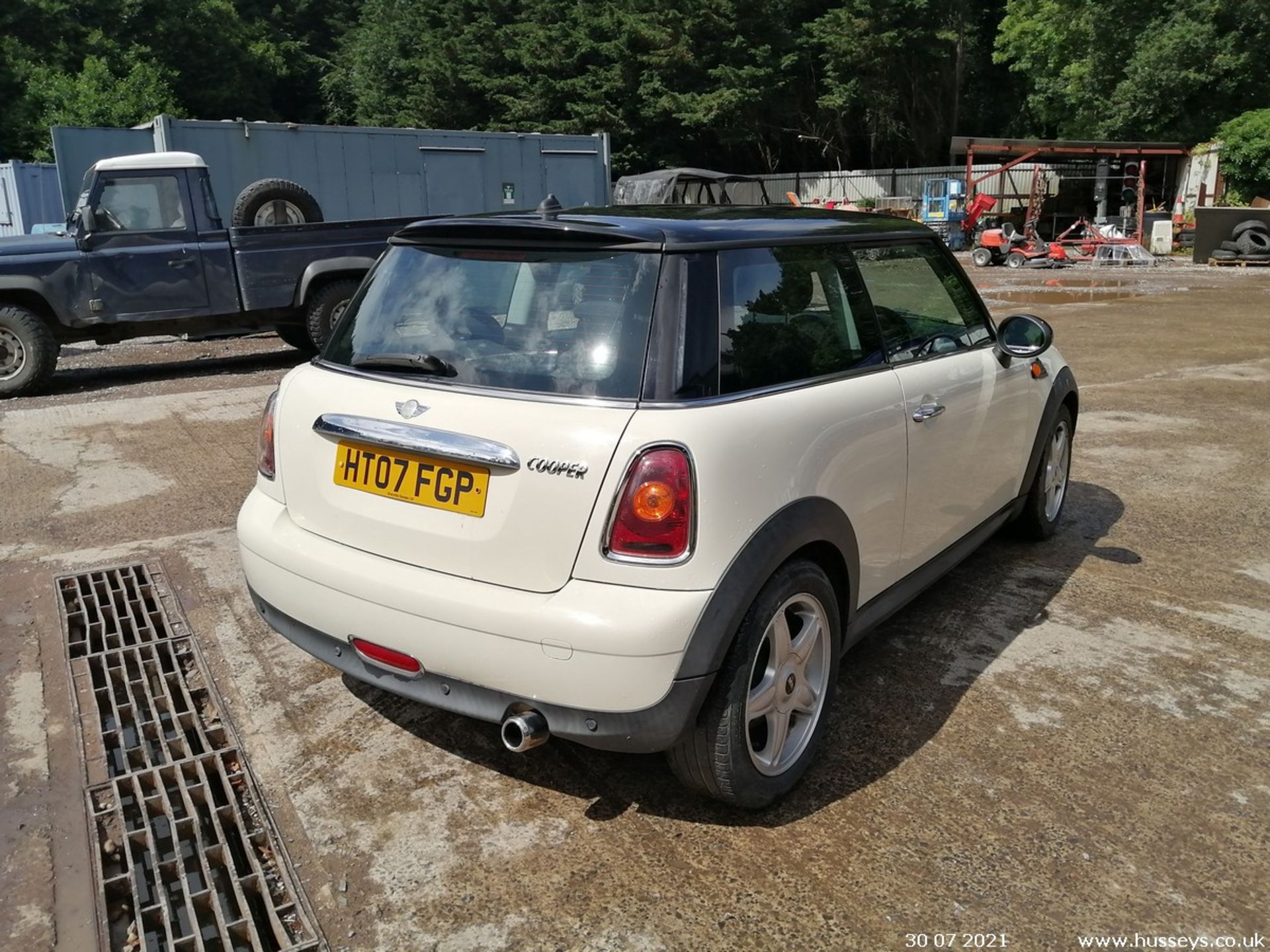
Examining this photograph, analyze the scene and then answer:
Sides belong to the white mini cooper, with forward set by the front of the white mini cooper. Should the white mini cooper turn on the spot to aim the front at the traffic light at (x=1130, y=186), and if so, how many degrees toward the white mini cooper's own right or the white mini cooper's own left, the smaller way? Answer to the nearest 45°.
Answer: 0° — it already faces it

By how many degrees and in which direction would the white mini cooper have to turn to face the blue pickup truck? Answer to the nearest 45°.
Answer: approximately 90° to its left

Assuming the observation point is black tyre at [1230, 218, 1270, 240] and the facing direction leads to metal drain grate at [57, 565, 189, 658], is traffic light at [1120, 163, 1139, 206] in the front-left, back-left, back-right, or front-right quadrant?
back-right

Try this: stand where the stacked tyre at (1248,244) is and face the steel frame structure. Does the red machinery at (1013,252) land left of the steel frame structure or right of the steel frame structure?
left

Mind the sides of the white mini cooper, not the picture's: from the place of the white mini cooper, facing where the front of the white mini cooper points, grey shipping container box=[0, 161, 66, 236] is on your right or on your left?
on your left

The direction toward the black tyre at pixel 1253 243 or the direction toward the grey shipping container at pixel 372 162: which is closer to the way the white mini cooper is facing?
the black tyre

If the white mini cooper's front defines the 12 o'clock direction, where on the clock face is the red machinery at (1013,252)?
The red machinery is roughly at 11 o'clock from the white mini cooper.

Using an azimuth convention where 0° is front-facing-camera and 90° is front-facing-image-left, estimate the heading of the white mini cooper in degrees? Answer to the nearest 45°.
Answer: approximately 225°

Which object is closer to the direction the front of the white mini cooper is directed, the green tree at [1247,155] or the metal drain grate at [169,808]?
the green tree

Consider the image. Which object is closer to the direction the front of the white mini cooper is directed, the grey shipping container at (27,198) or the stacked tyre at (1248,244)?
the stacked tyre

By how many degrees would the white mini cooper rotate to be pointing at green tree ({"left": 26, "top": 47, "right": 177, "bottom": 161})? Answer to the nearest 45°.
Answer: approximately 90° to its left
